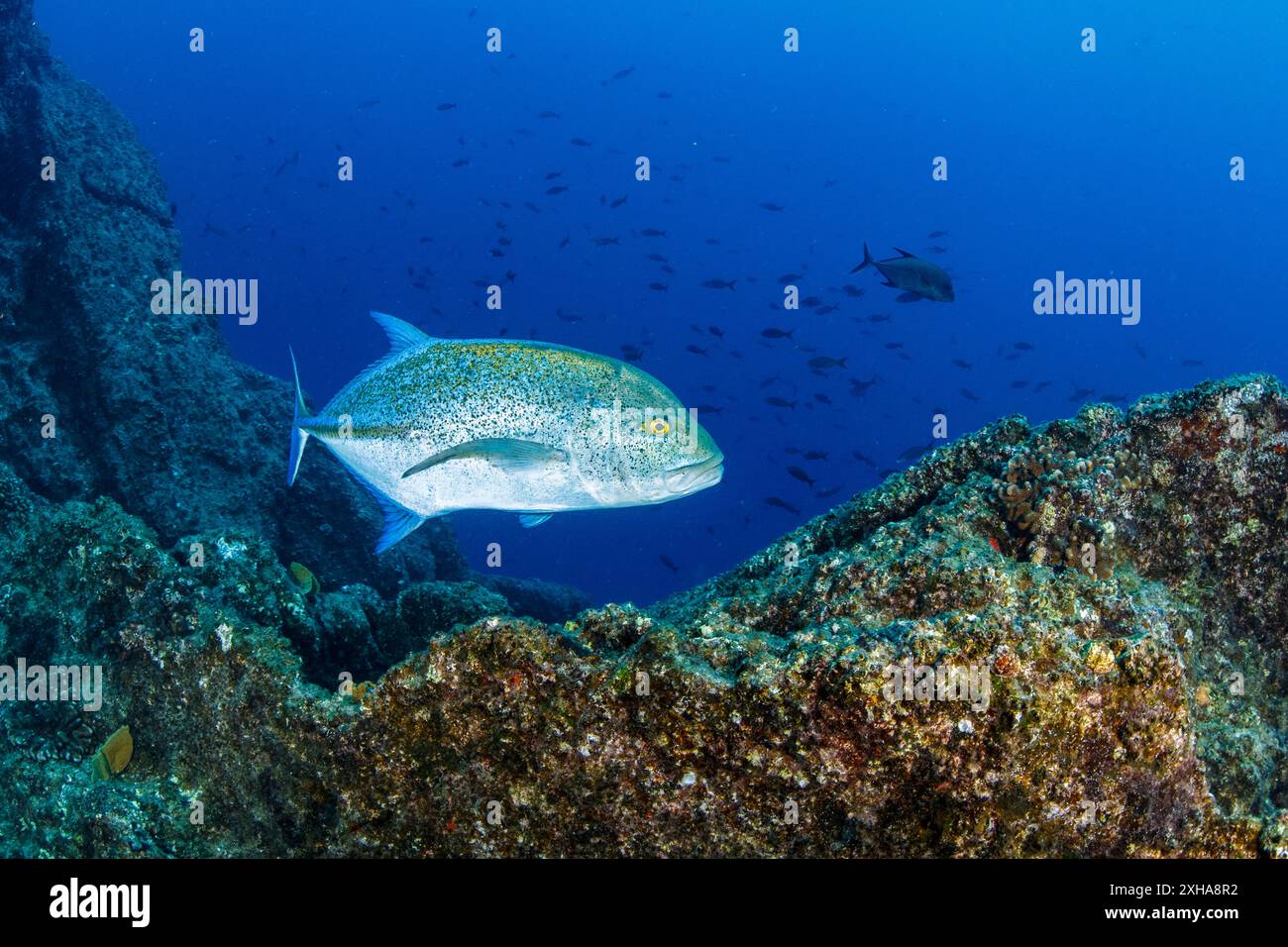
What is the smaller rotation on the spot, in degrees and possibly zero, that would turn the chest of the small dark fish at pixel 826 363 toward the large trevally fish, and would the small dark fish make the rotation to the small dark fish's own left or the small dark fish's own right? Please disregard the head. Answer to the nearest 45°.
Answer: approximately 90° to the small dark fish's own left

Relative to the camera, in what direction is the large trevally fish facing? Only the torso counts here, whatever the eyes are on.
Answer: to the viewer's right

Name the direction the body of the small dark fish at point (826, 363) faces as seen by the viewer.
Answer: to the viewer's left

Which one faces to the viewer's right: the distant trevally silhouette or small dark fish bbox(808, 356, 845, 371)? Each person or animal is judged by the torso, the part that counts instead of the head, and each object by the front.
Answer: the distant trevally silhouette

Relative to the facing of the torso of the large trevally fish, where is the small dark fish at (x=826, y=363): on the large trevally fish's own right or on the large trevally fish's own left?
on the large trevally fish's own left

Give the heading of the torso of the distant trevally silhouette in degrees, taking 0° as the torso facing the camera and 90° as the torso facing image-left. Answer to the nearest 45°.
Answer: approximately 270°

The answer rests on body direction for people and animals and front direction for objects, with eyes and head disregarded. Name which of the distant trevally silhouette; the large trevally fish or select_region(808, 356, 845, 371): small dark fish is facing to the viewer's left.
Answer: the small dark fish

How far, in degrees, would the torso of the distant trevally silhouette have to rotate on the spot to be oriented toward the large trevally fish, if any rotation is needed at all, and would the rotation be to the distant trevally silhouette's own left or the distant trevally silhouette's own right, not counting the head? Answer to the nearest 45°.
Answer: approximately 90° to the distant trevally silhouette's own right
